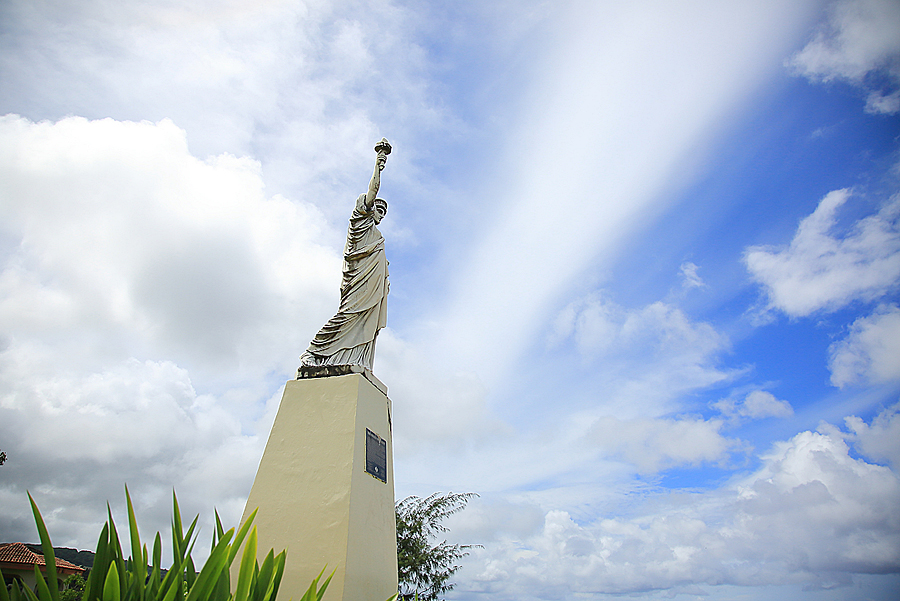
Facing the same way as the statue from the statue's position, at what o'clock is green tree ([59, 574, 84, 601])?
The green tree is roughly at 8 o'clock from the statue.

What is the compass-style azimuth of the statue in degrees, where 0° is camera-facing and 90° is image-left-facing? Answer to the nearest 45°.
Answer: approximately 270°
